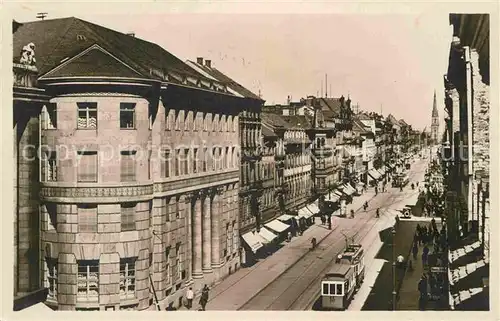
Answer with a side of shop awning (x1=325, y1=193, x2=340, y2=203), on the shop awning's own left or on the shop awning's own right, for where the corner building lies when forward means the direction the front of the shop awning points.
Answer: on the shop awning's own right

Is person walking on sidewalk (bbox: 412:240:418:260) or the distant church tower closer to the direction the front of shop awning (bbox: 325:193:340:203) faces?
the person walking on sidewalk

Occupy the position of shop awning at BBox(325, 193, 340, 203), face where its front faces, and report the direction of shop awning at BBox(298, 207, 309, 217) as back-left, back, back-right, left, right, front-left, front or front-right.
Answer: back-right

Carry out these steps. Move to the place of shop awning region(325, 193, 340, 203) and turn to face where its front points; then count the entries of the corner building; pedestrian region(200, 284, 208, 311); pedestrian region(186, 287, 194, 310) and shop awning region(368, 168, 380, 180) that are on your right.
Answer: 3

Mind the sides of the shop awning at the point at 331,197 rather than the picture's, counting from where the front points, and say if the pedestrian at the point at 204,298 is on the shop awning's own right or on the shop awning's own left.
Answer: on the shop awning's own right

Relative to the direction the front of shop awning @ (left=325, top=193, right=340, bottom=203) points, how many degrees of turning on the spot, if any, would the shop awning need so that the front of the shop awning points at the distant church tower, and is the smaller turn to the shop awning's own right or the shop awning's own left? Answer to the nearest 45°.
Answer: approximately 45° to the shop awning's own left

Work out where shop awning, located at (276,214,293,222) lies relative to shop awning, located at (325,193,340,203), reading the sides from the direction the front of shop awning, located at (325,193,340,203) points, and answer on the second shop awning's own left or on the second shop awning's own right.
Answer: on the second shop awning's own right

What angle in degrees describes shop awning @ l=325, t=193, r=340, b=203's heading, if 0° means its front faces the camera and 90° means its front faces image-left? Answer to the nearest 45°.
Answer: approximately 315°

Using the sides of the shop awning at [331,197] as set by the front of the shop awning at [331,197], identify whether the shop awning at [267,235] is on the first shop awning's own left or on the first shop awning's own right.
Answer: on the first shop awning's own right

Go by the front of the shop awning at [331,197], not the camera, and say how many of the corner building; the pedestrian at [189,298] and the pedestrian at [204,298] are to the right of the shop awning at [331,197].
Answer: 3
